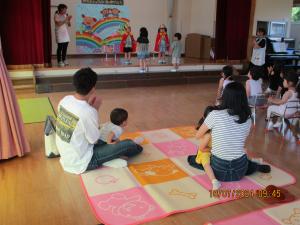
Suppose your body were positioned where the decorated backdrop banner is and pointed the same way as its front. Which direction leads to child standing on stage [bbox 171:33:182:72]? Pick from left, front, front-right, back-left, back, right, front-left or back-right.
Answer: front-left

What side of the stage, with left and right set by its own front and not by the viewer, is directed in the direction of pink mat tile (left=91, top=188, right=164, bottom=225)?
front

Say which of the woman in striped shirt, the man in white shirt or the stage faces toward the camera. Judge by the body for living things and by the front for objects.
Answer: the stage

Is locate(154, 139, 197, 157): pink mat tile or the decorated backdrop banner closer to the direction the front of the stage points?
the pink mat tile

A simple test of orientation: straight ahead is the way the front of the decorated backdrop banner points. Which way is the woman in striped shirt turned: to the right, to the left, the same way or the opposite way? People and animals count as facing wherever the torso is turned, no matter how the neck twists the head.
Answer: the opposite way

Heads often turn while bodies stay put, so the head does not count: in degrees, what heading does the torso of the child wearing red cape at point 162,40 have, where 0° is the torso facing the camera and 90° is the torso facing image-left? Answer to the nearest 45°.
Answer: approximately 0°

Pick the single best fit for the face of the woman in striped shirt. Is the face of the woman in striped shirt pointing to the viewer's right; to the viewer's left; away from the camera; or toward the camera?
away from the camera

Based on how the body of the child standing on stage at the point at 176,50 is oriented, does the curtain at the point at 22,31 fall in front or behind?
in front

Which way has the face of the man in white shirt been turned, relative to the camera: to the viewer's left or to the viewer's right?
to the viewer's right

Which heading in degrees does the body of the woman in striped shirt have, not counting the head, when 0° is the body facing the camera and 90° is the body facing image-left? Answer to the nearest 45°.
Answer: approximately 180°

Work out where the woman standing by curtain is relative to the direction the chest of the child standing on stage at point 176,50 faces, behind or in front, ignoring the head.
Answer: in front
